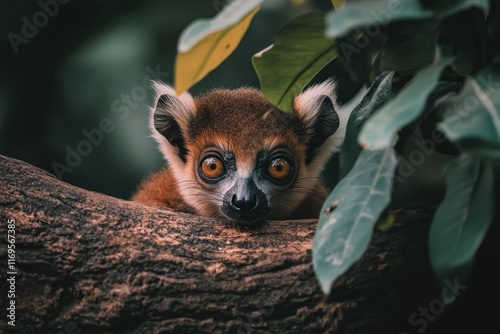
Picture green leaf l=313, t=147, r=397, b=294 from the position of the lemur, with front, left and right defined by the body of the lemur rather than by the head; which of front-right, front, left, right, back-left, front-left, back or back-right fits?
front

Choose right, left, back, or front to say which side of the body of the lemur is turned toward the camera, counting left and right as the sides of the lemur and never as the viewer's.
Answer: front

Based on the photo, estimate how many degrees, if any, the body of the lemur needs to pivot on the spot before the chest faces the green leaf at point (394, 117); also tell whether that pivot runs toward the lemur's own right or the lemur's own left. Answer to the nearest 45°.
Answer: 0° — it already faces it

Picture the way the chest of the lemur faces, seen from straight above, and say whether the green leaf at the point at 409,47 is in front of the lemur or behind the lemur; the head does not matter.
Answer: in front

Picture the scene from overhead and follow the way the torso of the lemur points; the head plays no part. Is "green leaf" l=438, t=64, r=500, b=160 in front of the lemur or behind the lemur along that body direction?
in front
